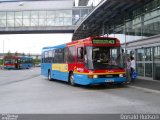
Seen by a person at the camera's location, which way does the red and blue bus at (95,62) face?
facing the viewer and to the right of the viewer
